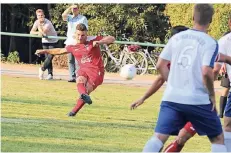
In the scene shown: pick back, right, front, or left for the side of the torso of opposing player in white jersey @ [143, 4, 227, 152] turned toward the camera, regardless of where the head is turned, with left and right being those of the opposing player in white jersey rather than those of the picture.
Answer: back

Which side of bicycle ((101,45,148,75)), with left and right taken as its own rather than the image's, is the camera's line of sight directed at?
left

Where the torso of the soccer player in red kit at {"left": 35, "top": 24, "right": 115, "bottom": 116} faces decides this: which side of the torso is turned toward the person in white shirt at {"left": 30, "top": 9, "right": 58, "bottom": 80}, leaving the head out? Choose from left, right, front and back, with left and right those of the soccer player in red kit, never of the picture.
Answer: back

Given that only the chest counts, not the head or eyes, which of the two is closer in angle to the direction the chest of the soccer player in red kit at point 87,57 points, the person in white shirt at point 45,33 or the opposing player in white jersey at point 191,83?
the opposing player in white jersey

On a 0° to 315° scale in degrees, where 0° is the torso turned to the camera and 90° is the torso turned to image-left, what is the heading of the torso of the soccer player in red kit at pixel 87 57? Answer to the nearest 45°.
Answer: approximately 0°

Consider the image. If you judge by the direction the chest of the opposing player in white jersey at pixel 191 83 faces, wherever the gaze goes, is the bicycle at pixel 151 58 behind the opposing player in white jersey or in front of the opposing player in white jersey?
in front

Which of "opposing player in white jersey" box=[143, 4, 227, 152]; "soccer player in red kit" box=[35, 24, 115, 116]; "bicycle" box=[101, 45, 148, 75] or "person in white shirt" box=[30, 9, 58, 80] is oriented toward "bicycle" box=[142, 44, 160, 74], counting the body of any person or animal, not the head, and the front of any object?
the opposing player in white jersey

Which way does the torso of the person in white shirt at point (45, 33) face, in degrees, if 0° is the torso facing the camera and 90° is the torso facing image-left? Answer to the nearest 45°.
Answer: approximately 45°
